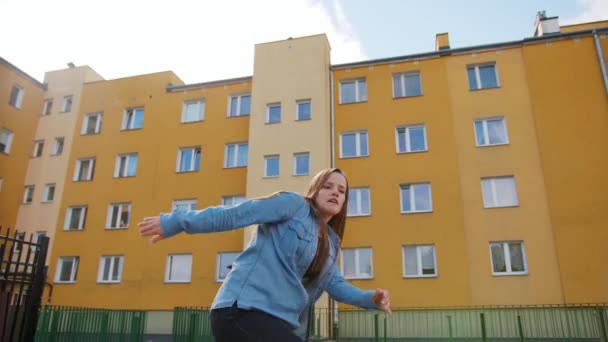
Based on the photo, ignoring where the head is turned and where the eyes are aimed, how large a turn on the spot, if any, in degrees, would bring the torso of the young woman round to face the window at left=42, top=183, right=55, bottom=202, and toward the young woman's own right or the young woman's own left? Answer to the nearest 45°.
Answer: approximately 180°

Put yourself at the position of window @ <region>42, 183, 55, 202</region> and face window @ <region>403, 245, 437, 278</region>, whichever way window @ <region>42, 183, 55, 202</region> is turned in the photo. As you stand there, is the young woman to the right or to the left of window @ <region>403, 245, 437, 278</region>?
right

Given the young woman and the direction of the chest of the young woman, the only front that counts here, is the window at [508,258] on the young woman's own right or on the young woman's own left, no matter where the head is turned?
on the young woman's own left

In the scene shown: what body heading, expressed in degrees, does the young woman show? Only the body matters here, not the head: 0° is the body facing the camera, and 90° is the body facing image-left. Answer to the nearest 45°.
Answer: approximately 315°

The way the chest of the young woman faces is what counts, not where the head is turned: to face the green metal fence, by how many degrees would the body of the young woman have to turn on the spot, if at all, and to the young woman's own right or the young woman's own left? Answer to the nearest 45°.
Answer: approximately 135° to the young woman's own left

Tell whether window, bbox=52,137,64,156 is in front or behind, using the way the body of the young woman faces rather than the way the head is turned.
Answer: behind

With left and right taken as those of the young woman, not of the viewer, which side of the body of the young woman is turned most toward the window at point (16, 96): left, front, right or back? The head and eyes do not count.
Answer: back

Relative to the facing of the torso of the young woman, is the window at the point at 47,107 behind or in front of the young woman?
behind

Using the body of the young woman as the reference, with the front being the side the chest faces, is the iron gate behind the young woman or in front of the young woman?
behind

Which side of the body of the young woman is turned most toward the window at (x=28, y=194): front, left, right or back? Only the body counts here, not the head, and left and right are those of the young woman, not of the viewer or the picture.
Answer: back
